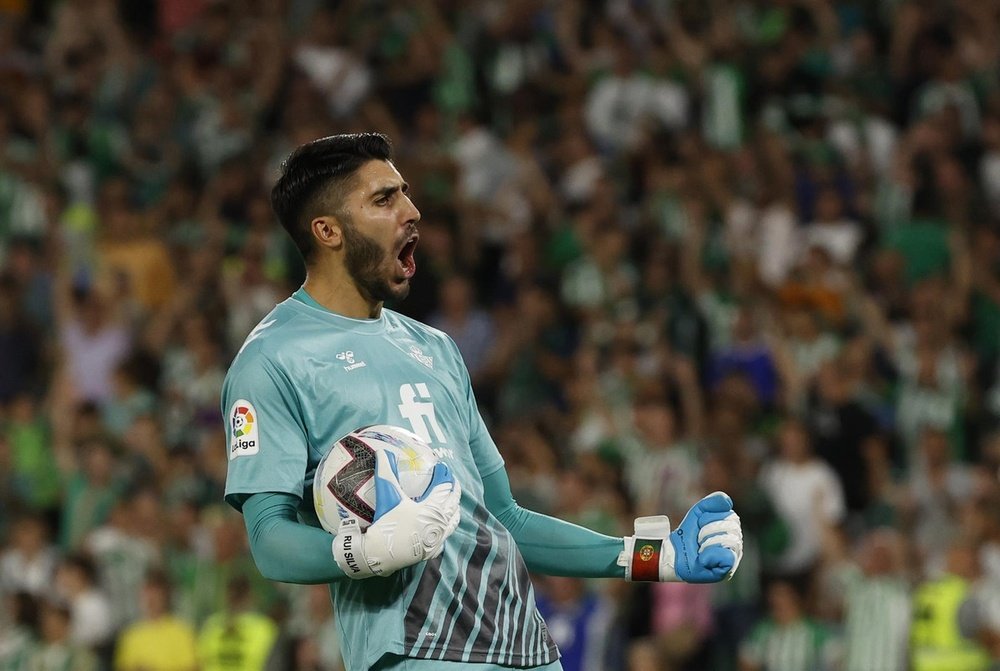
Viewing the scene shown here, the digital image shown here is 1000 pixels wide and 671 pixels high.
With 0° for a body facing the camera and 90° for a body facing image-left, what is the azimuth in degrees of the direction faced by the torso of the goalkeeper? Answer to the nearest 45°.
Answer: approximately 315°

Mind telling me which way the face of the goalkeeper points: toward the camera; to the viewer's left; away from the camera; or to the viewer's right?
to the viewer's right

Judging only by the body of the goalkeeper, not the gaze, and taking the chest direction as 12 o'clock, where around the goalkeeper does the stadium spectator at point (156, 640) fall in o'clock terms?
The stadium spectator is roughly at 7 o'clock from the goalkeeper.
